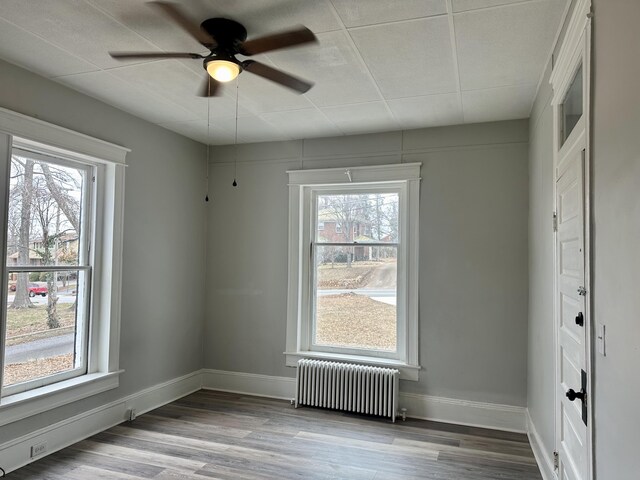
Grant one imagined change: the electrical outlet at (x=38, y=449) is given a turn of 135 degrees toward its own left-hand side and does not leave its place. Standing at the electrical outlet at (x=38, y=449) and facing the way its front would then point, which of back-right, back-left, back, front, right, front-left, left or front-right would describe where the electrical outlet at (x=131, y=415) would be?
front-right

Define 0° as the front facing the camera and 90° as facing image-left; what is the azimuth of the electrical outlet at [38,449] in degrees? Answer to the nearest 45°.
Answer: approximately 315°

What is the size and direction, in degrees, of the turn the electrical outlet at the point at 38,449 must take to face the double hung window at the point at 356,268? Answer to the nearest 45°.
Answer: approximately 45° to its left

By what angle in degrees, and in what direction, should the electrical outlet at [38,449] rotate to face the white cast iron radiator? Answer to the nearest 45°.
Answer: approximately 45° to its left
